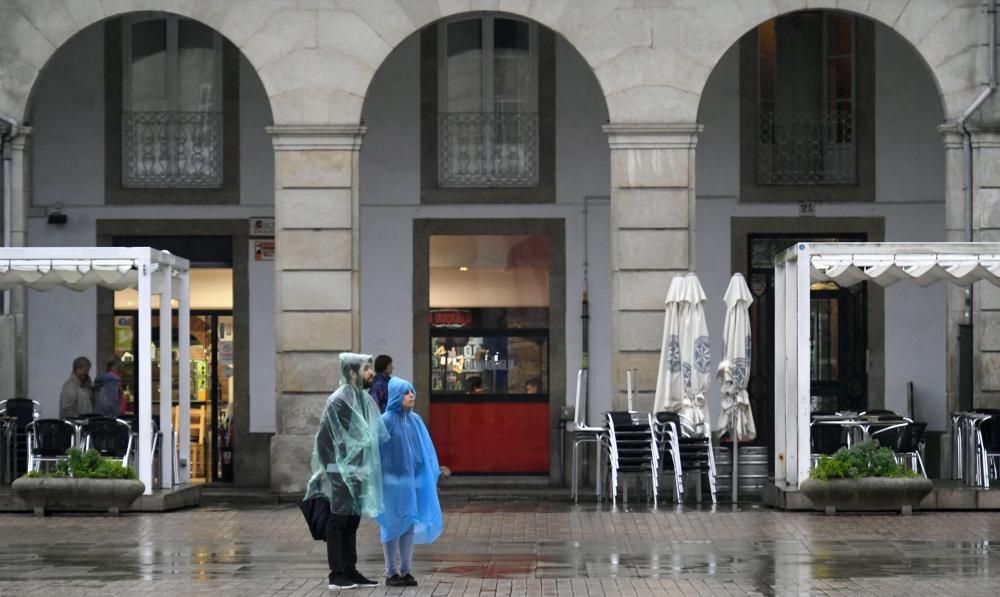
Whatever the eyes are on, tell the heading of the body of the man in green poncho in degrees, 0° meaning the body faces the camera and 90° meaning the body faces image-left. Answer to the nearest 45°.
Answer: approximately 270°

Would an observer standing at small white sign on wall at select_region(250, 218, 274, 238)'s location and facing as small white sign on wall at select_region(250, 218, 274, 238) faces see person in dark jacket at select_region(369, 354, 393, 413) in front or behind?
in front

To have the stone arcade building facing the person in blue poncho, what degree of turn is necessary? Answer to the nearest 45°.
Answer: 0° — it already faces them

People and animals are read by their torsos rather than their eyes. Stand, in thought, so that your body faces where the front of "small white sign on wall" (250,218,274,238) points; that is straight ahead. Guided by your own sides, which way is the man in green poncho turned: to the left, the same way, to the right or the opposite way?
to the left

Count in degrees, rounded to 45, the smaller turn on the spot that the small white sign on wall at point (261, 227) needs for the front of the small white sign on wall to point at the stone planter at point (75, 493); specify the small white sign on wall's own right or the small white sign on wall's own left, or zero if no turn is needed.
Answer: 0° — it already faces it

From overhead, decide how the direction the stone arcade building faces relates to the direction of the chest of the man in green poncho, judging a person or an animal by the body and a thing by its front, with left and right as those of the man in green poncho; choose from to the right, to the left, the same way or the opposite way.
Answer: to the right

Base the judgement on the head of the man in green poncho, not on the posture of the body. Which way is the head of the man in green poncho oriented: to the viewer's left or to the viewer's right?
to the viewer's right

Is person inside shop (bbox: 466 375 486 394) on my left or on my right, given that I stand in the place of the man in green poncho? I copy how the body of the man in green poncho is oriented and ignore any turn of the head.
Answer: on my left

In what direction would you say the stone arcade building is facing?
toward the camera

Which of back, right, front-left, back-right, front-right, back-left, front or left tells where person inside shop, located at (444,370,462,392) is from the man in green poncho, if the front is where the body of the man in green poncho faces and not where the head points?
left

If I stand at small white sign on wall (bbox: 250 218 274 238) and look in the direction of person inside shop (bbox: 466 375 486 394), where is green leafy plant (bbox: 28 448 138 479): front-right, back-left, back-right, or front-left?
back-right

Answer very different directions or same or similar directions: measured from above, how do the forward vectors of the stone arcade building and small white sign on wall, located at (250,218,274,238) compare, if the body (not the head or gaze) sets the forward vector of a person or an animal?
same or similar directions

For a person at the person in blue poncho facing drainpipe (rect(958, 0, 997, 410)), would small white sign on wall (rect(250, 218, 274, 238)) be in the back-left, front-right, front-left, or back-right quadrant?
front-left

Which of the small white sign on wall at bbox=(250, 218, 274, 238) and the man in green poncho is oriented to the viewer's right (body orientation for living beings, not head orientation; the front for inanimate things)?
the man in green poncho
